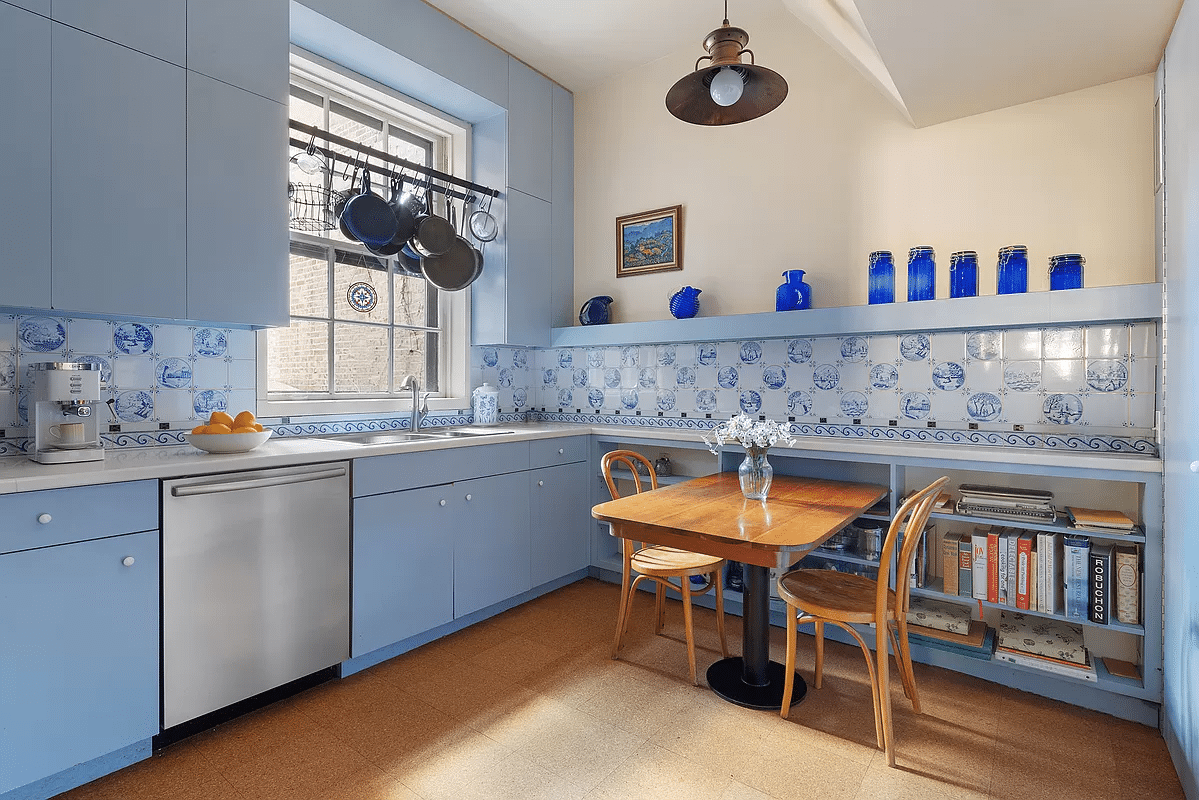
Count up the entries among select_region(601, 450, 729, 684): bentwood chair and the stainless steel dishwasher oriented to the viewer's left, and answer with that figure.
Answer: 0

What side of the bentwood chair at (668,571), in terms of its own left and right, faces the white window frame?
back

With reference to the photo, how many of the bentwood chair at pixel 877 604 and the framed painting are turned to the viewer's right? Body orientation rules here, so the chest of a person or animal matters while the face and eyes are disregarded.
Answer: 0

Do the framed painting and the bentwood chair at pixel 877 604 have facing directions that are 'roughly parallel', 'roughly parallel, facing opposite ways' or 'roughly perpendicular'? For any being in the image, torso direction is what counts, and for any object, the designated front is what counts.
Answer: roughly perpendicular

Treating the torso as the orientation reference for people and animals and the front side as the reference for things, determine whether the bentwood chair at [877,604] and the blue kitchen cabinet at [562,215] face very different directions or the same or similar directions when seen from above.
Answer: very different directions

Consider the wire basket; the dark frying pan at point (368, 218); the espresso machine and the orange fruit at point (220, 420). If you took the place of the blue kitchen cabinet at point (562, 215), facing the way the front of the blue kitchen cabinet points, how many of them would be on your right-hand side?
4

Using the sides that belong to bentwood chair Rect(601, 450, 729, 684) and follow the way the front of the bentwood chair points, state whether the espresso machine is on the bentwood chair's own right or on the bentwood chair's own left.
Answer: on the bentwood chair's own right

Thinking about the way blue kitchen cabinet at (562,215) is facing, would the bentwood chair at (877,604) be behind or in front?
in front

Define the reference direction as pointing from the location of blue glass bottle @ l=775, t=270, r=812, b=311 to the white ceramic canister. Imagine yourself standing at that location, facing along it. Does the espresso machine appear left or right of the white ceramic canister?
left

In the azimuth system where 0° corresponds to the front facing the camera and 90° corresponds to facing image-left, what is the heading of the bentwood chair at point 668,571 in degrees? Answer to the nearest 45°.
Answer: approximately 315°

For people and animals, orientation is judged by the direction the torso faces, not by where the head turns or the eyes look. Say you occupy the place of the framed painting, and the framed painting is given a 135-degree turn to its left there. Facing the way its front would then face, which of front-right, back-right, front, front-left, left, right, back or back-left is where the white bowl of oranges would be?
back-right

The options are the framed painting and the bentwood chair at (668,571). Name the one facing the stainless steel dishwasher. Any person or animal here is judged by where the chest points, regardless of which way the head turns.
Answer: the framed painting

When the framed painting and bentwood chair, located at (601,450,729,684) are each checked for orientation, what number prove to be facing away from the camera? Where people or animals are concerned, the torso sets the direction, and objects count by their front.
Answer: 0

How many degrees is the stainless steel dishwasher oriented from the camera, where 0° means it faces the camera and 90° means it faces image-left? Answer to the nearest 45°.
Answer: approximately 315°

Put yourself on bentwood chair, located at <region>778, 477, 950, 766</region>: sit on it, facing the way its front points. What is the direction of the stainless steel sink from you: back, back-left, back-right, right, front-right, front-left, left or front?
front-left

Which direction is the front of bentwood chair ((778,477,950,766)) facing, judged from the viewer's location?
facing away from the viewer and to the left of the viewer
